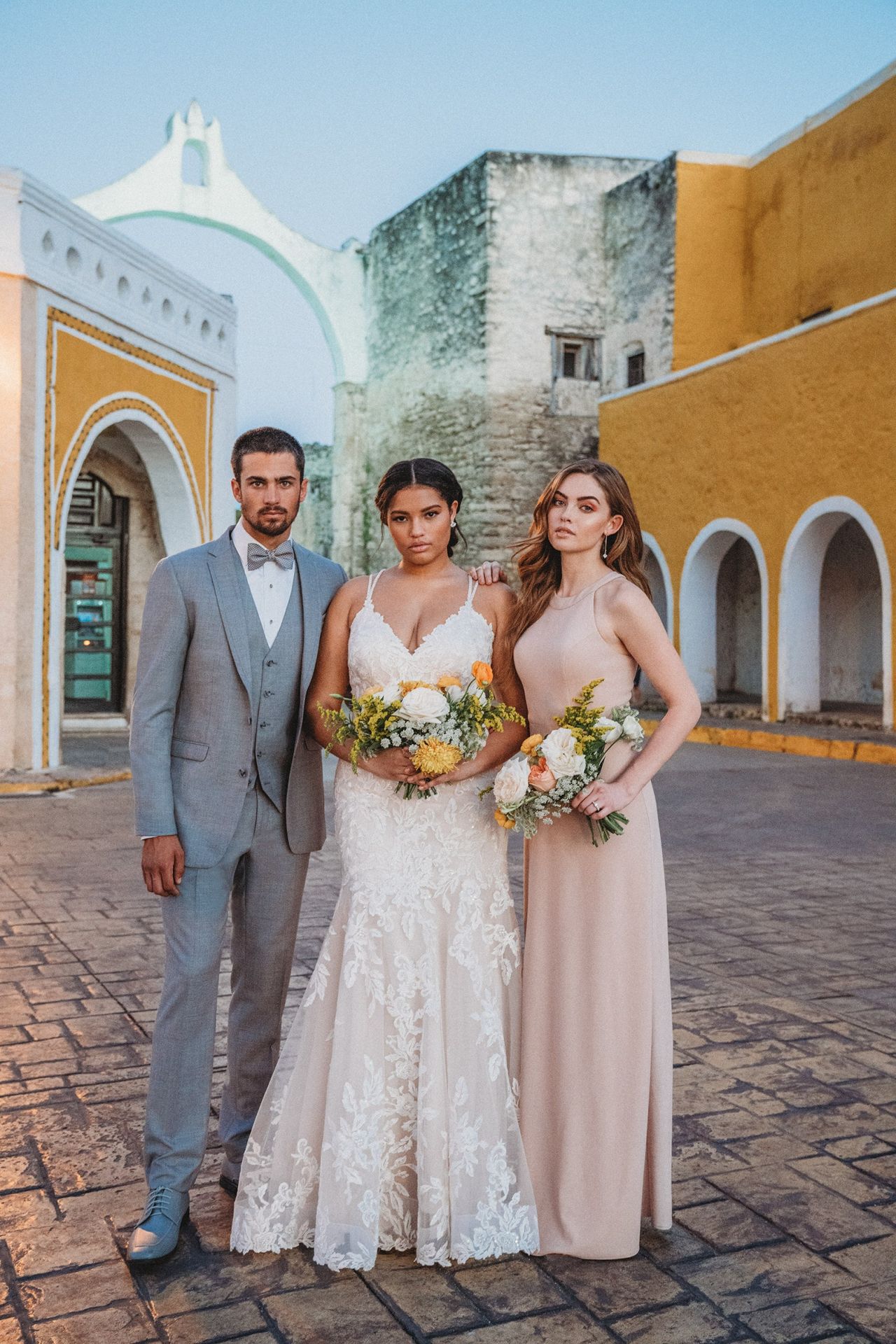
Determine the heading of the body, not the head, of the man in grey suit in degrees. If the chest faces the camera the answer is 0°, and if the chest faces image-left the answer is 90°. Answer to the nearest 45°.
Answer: approximately 0°

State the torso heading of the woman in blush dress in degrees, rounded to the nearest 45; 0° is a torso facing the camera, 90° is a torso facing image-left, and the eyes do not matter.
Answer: approximately 45°

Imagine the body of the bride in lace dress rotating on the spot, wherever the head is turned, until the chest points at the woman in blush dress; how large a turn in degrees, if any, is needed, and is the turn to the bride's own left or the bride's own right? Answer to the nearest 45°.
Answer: approximately 90° to the bride's own left

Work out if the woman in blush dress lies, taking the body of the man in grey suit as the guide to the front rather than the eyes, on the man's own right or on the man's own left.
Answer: on the man's own left

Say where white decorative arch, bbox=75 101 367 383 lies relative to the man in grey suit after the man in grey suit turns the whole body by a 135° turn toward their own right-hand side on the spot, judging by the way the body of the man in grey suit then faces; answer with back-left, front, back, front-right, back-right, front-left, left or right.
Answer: front-right

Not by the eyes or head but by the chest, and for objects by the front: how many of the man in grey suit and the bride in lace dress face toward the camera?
2

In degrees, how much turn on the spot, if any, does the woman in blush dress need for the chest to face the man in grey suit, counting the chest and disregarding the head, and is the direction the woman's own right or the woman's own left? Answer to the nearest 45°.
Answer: approximately 45° to the woman's own right
